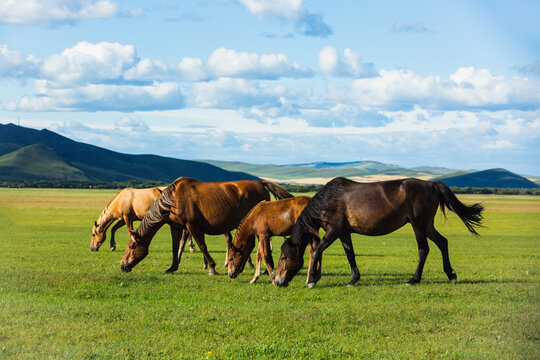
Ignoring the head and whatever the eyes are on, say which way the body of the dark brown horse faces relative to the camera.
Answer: to the viewer's left

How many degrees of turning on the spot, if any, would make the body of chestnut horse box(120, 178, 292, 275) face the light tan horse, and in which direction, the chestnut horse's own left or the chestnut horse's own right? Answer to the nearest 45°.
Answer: approximately 90° to the chestnut horse's own right

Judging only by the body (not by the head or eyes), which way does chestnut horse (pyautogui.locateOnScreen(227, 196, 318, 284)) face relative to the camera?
to the viewer's left

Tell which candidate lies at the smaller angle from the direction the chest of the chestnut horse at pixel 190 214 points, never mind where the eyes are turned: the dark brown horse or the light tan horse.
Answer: the light tan horse

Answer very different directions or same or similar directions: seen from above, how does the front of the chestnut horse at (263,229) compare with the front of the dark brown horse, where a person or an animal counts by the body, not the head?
same or similar directions

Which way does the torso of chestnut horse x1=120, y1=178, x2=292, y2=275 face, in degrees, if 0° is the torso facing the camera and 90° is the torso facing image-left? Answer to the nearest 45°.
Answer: approximately 90°

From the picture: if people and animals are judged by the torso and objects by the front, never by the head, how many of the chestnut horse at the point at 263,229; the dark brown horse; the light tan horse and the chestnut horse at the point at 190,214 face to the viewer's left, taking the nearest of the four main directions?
4

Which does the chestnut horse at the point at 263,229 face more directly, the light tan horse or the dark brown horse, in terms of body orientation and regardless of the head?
the light tan horse

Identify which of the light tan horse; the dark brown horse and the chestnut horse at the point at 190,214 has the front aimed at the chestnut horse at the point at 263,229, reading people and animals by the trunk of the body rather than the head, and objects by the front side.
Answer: the dark brown horse

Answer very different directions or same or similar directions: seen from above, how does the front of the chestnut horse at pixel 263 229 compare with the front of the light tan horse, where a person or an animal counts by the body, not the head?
same or similar directions

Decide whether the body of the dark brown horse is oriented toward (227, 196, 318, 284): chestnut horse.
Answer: yes

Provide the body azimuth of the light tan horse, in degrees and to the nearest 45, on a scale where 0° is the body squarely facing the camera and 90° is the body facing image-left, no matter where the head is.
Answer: approximately 90°

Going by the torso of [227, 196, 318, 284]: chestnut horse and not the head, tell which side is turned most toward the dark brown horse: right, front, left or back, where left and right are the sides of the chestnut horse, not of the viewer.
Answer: back
